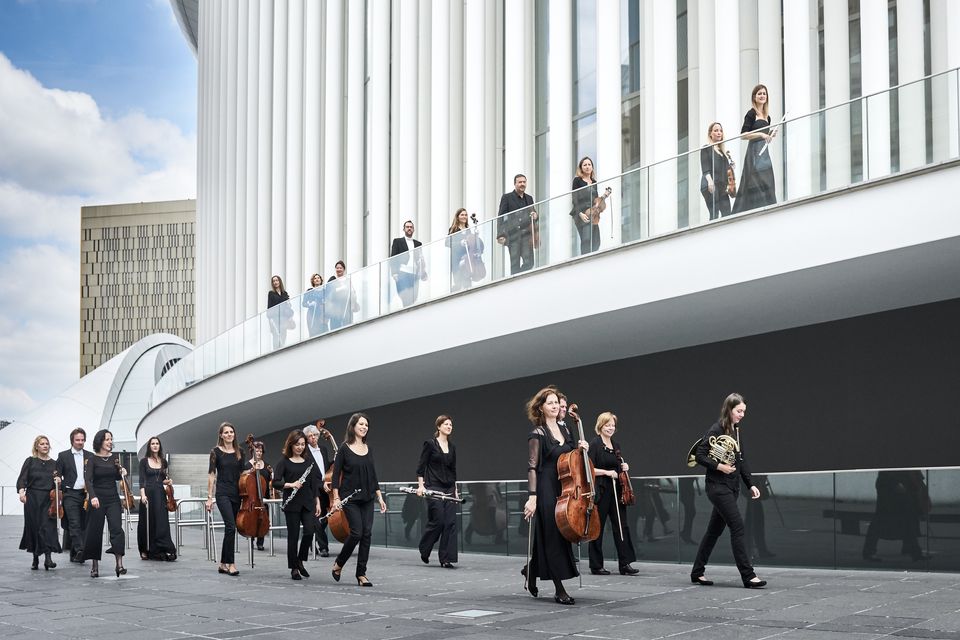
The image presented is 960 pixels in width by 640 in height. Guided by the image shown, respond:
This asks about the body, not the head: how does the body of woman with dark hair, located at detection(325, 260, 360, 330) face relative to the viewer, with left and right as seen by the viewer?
facing the viewer

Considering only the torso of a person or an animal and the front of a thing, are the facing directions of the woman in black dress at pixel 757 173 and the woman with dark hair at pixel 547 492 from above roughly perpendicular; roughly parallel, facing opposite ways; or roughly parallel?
roughly parallel

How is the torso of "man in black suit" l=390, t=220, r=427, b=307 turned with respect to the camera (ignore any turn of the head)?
toward the camera

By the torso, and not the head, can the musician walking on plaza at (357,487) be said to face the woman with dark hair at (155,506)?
no

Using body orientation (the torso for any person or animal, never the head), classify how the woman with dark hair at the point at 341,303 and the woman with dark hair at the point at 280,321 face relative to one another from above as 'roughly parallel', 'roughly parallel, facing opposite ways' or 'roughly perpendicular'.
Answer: roughly parallel

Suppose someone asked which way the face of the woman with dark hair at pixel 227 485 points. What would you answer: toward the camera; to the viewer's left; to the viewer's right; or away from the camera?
toward the camera

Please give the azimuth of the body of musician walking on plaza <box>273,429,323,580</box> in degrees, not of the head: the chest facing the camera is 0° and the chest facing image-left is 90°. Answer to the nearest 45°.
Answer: approximately 0°

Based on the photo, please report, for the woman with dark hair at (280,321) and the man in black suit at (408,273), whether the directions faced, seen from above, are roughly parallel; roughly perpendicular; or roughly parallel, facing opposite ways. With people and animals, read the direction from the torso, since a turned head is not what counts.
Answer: roughly parallel

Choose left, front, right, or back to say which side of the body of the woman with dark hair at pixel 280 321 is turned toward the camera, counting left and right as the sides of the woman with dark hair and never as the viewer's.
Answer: front

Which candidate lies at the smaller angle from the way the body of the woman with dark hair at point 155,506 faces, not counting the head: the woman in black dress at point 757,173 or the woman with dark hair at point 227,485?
the woman with dark hair

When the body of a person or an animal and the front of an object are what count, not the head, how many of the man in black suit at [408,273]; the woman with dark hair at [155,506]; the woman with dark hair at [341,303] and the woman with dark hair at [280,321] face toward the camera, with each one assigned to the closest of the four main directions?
4

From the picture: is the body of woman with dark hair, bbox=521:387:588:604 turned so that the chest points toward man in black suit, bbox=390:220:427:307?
no

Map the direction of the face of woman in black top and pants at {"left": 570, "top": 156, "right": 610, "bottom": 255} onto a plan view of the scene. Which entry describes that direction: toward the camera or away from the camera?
toward the camera

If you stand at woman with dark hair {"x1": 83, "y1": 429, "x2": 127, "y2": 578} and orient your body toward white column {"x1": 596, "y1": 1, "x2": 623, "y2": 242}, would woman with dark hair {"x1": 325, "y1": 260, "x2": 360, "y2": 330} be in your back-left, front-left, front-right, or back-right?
front-left

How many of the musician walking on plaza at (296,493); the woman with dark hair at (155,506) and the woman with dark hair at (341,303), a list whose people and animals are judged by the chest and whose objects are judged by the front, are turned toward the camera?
3

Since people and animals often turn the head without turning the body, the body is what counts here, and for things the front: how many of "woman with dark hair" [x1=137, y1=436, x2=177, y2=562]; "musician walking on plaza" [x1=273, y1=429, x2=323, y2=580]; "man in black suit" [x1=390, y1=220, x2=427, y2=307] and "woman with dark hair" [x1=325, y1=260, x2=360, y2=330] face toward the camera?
4

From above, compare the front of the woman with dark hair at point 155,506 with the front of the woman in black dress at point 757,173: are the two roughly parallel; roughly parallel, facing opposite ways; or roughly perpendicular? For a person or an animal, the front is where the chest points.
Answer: roughly parallel

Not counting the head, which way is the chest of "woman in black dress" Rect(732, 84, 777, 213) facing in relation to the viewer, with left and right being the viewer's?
facing the viewer and to the right of the viewer

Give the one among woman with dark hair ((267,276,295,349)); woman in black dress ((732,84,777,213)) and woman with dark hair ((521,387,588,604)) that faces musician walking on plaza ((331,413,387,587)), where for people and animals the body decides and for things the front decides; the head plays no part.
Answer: woman with dark hair ((267,276,295,349))
